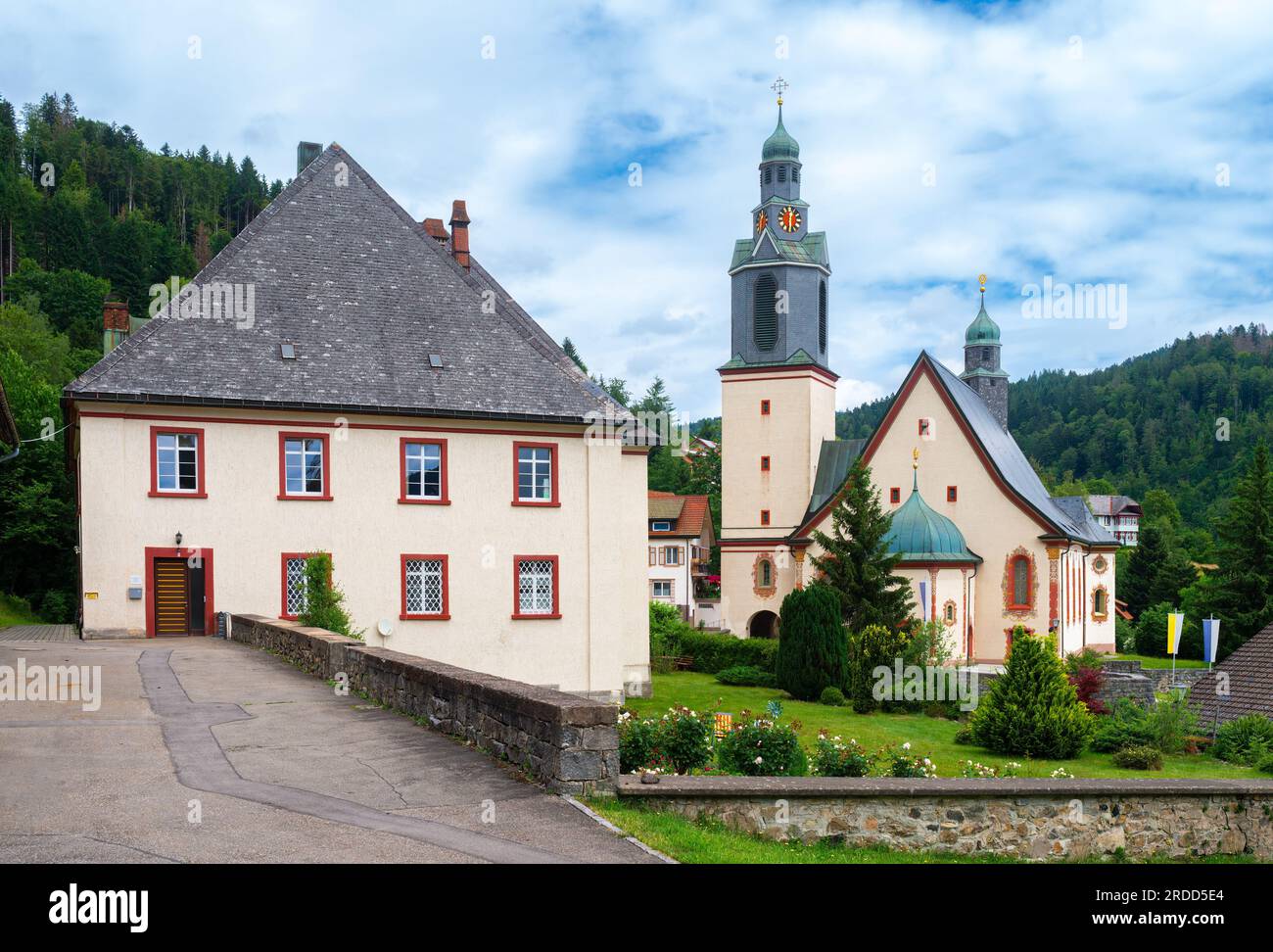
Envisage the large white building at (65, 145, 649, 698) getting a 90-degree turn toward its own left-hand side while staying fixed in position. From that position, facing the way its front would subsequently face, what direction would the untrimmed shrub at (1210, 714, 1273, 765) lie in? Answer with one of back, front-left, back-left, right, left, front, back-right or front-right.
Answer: front-right

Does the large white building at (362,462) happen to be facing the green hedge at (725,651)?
no

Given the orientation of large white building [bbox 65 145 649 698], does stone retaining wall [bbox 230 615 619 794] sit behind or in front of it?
in front

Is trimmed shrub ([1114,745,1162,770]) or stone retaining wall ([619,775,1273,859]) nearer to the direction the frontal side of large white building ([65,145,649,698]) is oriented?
the stone retaining wall

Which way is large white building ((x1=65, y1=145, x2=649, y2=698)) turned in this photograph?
toward the camera

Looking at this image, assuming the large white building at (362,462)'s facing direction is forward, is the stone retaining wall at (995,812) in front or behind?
in front

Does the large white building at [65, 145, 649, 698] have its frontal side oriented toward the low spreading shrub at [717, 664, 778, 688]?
no

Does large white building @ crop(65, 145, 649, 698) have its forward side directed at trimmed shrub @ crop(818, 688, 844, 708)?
no

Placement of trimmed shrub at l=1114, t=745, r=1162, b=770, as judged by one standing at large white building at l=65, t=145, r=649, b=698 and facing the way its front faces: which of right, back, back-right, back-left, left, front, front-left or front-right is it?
front-left
